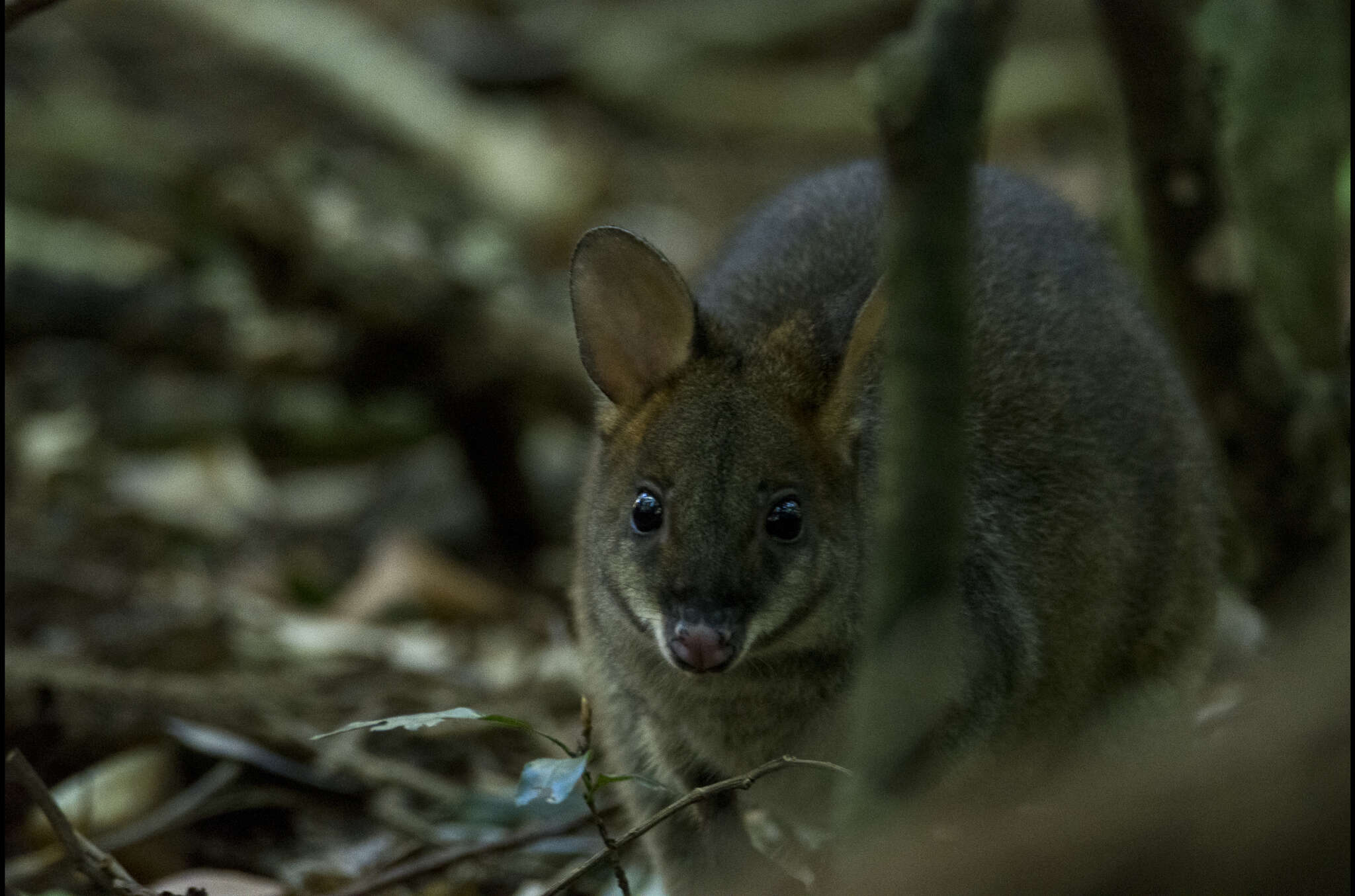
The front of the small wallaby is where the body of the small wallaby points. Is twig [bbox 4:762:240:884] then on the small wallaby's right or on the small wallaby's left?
on the small wallaby's right

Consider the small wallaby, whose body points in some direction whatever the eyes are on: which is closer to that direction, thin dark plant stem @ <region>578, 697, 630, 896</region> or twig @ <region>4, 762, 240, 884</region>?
the thin dark plant stem

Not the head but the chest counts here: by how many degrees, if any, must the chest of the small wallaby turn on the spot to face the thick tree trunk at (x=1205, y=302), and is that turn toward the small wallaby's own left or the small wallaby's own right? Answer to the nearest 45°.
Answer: approximately 180°

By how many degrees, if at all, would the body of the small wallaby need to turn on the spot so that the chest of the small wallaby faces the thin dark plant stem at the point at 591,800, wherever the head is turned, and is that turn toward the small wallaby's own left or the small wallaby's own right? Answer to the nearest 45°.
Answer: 0° — it already faces it

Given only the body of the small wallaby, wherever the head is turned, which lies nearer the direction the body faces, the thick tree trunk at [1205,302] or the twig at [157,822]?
the twig

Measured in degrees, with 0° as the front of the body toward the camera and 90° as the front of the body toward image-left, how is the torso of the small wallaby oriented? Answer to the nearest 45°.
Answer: approximately 45°

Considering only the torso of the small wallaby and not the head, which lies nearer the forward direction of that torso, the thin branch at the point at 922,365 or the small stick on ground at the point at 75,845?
the small stick on ground

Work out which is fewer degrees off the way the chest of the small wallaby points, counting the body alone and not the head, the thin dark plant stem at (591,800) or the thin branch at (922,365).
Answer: the thin dark plant stem
